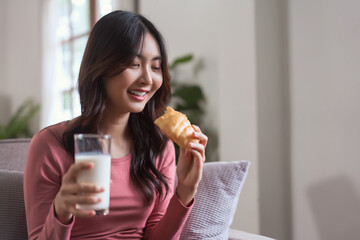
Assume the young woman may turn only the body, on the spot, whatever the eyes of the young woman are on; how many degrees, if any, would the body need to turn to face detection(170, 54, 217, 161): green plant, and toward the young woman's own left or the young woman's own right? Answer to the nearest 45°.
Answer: approximately 135° to the young woman's own left

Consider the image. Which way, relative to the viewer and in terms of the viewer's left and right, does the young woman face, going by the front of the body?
facing the viewer and to the right of the viewer

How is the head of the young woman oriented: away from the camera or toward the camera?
toward the camera

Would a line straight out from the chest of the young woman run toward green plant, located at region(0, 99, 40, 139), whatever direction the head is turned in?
no
